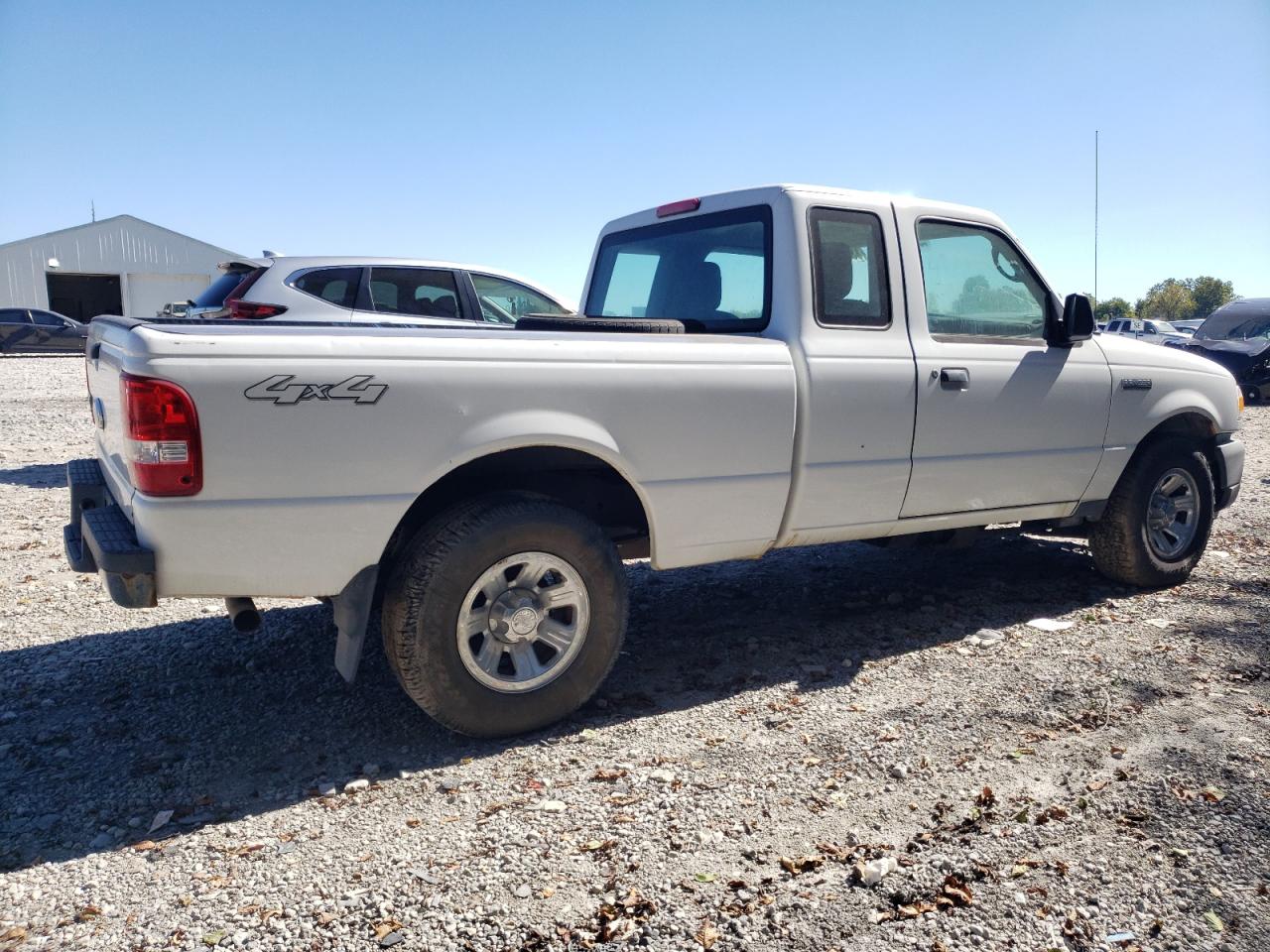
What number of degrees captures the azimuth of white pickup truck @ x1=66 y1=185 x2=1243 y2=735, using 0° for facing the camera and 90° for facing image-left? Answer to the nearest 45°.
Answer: approximately 225°

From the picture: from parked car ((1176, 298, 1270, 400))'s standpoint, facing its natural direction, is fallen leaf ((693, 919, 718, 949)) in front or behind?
in front

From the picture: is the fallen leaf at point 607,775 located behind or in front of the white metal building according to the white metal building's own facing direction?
in front

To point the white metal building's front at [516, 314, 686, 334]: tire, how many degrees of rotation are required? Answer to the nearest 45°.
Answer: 0° — it already faces it

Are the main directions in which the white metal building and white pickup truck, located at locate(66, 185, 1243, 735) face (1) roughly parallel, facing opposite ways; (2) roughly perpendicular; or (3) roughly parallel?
roughly perpendicular

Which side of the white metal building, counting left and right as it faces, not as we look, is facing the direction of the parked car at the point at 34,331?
front

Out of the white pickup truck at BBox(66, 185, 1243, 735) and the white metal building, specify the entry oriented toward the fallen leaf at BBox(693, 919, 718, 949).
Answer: the white metal building

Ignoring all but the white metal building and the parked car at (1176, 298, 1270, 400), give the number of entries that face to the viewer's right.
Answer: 0

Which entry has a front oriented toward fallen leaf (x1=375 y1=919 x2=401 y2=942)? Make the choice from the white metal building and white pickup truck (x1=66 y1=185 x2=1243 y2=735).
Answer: the white metal building

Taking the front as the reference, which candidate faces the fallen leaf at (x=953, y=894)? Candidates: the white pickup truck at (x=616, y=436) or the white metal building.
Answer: the white metal building

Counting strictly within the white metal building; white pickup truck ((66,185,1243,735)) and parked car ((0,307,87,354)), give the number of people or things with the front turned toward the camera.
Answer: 1
